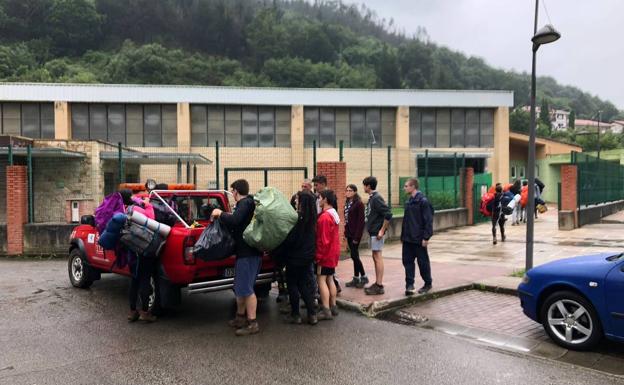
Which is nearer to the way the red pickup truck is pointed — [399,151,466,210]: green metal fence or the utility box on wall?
the utility box on wall

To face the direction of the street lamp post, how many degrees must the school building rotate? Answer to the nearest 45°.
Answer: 0° — it already faces it

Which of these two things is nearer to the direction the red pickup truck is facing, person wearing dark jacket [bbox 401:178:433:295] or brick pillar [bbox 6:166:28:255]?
the brick pillar

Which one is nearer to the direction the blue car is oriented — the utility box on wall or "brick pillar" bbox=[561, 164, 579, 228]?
the utility box on wall

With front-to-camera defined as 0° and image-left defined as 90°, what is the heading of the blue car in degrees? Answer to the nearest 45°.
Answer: approximately 90°

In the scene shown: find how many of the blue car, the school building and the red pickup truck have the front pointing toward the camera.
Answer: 1

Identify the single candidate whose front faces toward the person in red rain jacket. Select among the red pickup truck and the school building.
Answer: the school building

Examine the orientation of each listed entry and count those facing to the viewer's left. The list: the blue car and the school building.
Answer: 1

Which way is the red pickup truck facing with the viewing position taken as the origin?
facing away from the viewer and to the left of the viewer

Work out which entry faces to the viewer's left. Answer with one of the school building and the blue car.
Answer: the blue car

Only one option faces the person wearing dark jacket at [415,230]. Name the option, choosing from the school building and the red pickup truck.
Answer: the school building

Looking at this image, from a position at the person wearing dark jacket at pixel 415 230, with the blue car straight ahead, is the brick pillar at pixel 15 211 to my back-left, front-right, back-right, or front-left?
back-right
